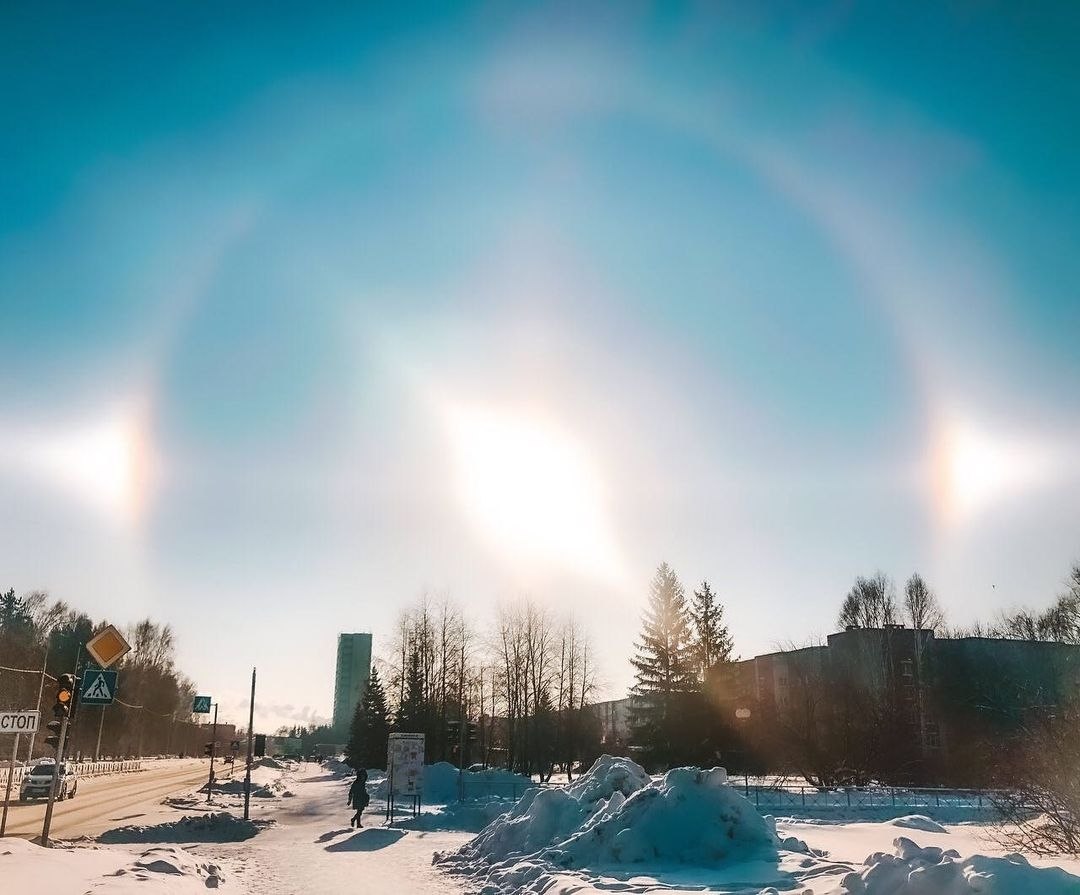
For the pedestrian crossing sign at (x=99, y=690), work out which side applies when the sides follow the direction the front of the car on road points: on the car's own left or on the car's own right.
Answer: on the car's own left

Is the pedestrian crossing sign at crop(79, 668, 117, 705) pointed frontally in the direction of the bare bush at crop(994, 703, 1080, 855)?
no

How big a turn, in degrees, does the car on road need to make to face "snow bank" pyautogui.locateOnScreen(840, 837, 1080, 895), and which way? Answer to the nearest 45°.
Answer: approximately 45° to its left

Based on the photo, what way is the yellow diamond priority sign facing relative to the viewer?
toward the camera

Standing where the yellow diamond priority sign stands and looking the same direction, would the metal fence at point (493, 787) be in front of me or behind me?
behind

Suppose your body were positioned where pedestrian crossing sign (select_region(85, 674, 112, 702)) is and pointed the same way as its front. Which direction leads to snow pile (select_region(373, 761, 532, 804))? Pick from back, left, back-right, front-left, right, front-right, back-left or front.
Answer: back-left

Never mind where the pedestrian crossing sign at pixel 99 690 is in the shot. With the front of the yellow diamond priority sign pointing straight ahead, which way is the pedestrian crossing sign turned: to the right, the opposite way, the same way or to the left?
the same way

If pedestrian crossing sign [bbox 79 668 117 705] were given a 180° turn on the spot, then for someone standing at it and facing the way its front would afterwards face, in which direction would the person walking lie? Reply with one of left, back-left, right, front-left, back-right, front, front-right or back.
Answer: front-right

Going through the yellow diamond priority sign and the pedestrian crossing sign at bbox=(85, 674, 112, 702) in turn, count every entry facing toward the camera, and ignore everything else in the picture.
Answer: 2

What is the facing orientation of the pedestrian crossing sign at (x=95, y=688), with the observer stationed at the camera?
facing the viewer

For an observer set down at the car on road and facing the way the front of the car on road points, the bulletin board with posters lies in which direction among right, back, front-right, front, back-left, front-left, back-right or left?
left

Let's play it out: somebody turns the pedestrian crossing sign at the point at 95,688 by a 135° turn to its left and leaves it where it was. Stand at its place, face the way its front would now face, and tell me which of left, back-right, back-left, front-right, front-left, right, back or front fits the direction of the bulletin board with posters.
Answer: front

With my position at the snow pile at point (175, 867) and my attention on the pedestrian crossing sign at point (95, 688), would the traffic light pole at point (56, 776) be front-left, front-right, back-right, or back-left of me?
front-left
